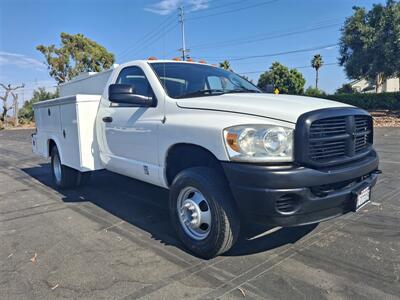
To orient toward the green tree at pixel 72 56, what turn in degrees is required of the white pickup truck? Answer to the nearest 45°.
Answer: approximately 135° to its left

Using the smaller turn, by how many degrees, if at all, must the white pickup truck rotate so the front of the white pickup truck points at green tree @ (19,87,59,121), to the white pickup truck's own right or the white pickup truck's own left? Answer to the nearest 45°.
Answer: approximately 180°

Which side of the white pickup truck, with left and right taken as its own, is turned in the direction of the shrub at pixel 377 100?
left

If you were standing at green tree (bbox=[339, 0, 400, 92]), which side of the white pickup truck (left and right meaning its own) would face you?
left

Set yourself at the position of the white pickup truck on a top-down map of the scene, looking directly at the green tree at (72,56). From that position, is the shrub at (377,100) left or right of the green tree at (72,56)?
right

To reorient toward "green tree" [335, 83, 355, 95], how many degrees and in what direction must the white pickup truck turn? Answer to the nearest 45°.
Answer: approximately 90° to its left

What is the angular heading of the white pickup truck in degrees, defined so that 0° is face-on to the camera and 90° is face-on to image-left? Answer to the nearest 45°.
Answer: approximately 315°
